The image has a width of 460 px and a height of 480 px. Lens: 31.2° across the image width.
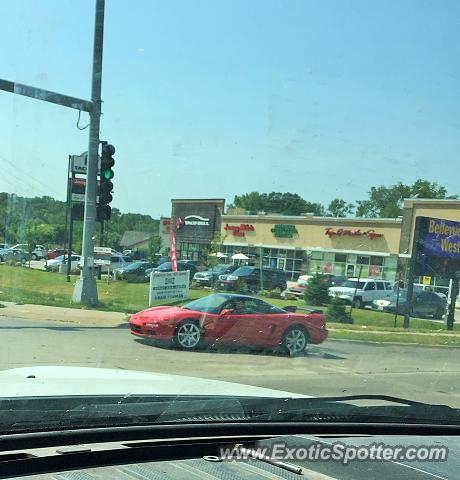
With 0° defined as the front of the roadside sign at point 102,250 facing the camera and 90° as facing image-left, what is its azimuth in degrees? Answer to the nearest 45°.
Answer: approximately 0°

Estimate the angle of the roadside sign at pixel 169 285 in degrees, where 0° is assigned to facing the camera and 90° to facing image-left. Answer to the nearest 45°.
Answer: approximately 0°

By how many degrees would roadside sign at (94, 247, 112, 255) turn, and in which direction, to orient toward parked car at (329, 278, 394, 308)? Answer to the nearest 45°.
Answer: approximately 45° to its left

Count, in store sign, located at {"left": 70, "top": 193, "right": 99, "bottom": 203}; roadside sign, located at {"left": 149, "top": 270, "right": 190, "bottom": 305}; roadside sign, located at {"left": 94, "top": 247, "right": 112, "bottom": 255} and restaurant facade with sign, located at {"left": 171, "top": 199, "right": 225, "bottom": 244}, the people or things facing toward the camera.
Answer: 4

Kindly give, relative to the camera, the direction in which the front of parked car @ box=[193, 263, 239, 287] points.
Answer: facing the viewer and to the left of the viewer

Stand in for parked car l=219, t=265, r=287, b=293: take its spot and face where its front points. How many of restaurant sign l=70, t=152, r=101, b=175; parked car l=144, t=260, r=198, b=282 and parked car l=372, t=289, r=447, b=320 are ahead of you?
2

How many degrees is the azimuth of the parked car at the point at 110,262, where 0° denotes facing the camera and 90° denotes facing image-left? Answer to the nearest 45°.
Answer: approximately 45°

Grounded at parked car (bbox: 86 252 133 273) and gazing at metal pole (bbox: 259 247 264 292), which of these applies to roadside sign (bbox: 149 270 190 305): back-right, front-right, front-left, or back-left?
front-right

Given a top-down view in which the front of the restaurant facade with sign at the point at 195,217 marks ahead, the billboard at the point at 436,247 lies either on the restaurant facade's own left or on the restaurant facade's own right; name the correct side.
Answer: on the restaurant facade's own left

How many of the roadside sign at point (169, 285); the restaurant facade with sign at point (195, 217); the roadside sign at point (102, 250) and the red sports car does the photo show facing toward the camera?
3

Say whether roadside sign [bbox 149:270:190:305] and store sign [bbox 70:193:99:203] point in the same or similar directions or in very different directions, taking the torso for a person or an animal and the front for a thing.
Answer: same or similar directions

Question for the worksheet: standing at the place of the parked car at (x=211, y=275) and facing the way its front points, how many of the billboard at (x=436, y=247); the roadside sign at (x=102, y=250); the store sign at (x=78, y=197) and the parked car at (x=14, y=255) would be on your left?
1

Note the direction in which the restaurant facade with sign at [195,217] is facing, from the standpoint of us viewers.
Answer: facing the viewer
